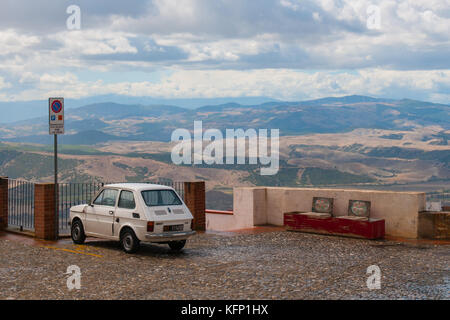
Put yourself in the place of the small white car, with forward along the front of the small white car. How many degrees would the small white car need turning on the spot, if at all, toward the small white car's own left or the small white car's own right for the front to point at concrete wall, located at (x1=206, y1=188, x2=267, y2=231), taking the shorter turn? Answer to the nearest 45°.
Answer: approximately 90° to the small white car's own right

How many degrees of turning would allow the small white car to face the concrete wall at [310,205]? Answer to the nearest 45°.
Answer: approximately 90° to its right

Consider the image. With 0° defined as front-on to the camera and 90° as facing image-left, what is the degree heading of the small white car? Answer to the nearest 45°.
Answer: approximately 135°

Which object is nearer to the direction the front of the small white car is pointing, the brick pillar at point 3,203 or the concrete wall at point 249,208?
the brick pillar

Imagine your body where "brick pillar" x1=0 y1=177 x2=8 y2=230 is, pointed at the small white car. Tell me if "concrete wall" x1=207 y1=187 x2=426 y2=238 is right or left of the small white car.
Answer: left

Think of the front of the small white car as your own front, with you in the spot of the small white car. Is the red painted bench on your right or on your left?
on your right

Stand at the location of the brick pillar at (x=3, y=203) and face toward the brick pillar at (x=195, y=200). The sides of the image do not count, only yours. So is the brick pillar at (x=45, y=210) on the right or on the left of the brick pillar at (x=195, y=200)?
right

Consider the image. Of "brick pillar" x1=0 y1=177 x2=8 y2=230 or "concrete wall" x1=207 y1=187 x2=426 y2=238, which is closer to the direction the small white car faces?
the brick pillar
